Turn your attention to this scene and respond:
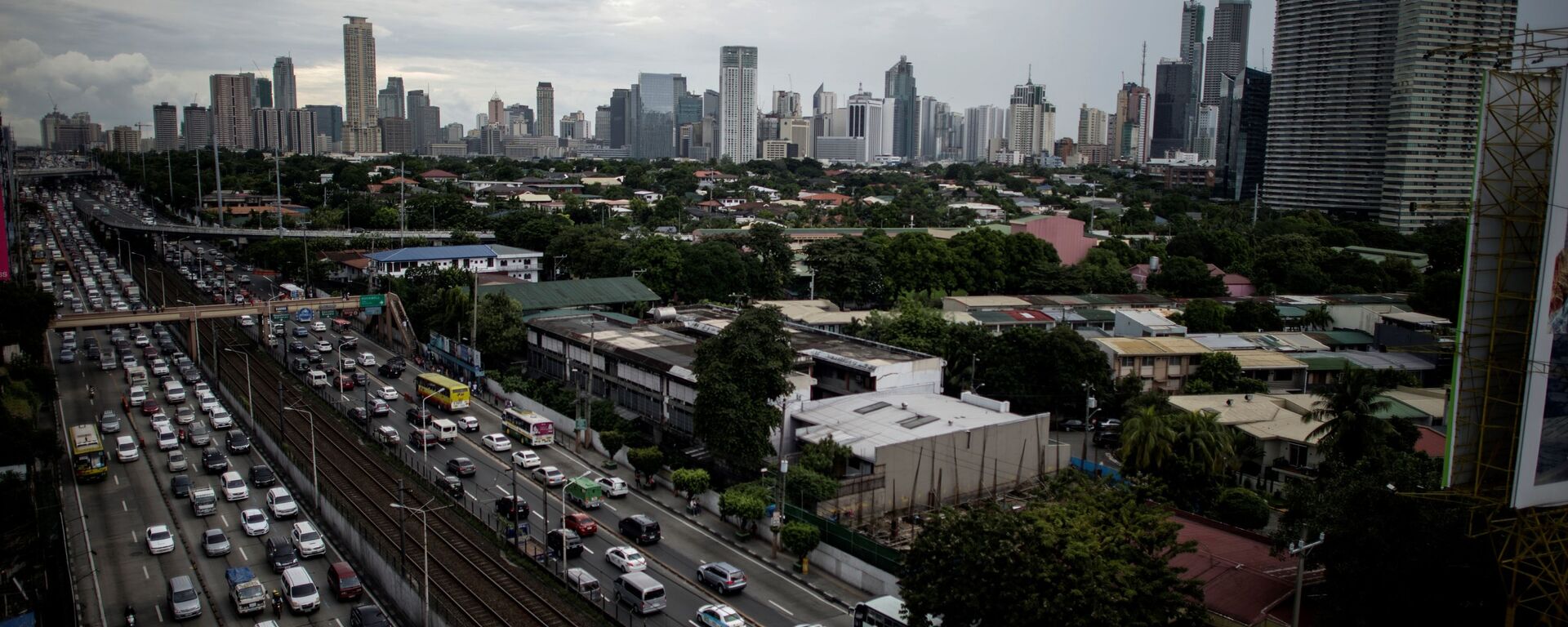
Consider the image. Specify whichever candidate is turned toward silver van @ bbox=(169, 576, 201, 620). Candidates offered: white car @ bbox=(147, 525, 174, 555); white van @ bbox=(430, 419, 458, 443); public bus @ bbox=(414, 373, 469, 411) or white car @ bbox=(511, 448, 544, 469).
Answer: white car @ bbox=(147, 525, 174, 555)

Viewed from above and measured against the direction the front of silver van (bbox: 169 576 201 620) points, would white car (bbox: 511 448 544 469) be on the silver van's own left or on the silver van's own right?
on the silver van's own left

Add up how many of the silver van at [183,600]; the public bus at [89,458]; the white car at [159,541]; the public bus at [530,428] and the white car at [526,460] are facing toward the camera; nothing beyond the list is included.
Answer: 3

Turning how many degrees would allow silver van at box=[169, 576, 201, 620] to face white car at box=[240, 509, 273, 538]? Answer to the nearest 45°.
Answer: approximately 180°

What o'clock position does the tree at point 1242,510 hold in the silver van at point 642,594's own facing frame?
The tree is roughly at 4 o'clock from the silver van.

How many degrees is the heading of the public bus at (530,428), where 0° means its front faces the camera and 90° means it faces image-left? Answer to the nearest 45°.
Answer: approximately 135°

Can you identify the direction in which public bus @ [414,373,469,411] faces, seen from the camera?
facing away from the viewer and to the left of the viewer

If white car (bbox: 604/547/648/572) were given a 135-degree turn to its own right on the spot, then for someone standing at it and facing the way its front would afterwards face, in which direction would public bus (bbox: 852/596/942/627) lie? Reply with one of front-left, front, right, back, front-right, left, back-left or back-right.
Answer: front-right

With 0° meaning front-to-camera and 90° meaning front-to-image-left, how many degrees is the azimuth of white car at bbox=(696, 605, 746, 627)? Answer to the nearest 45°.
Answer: approximately 135°

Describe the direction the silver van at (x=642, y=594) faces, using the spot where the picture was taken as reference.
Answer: facing away from the viewer and to the left of the viewer

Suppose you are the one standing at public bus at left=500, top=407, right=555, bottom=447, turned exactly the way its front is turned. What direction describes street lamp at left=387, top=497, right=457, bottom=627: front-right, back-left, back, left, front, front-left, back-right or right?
back-left

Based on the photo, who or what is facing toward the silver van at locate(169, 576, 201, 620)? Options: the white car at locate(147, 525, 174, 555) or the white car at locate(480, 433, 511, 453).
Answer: the white car at locate(147, 525, 174, 555)

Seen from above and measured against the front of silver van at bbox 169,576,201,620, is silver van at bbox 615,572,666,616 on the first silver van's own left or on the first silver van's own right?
on the first silver van's own left
